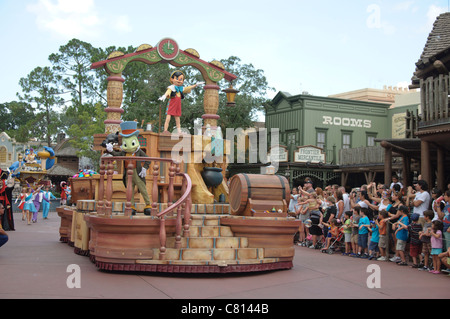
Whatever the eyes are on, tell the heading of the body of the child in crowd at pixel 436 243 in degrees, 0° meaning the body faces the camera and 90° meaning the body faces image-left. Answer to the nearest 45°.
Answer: approximately 90°

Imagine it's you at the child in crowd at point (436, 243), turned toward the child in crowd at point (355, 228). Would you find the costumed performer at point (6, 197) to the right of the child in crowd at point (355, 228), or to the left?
left

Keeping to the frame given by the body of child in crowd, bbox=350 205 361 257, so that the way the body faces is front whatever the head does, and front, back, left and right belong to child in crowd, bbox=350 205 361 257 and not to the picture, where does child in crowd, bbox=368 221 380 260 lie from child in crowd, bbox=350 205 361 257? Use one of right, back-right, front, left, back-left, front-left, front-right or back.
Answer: back-left

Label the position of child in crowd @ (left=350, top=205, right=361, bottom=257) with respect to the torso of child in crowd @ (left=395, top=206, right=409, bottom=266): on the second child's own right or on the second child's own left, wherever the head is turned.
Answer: on the second child's own right

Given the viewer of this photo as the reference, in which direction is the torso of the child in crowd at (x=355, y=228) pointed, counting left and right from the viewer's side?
facing to the left of the viewer

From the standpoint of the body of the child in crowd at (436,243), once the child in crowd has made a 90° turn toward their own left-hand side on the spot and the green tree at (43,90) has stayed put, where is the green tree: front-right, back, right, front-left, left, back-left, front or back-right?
back-right

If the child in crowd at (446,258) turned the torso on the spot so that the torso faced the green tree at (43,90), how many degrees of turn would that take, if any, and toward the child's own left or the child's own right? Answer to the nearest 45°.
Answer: approximately 45° to the child's own right

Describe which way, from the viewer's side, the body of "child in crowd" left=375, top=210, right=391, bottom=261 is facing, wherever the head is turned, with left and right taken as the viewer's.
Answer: facing to the left of the viewer

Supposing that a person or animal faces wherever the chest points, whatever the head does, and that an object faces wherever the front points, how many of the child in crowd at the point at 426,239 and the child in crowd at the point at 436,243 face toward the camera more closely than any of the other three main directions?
0

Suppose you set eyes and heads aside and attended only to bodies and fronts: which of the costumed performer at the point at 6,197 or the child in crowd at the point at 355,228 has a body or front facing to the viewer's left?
the child in crowd

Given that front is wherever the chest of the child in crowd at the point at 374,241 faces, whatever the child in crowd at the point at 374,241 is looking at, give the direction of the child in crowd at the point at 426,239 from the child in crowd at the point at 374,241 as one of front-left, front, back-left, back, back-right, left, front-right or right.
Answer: back-left
